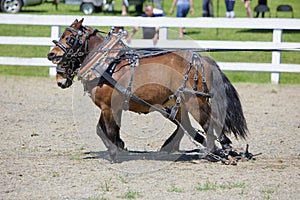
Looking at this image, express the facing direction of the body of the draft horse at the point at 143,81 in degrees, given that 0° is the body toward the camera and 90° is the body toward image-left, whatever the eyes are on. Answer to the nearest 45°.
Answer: approximately 90°
